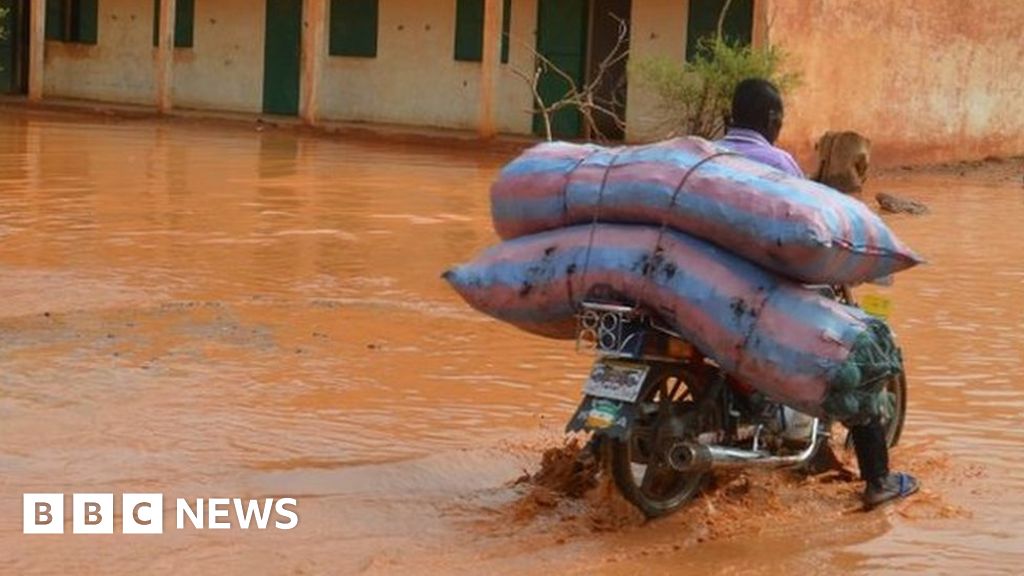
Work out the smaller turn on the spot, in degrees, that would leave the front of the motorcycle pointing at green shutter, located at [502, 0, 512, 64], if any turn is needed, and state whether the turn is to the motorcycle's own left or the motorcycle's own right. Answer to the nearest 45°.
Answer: approximately 45° to the motorcycle's own left

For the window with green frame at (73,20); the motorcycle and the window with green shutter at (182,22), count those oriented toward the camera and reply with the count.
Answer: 2

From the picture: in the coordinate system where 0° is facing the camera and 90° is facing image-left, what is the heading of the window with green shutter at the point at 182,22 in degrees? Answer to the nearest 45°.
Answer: approximately 0°

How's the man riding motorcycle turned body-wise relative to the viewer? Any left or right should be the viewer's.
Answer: facing away from the viewer and to the right of the viewer

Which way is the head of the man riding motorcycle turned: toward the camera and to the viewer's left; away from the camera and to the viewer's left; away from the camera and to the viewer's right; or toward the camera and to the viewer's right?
away from the camera and to the viewer's right

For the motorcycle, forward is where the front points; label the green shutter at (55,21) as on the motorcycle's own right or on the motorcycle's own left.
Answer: on the motorcycle's own left

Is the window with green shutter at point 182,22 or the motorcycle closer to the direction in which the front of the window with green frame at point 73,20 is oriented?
the motorcycle

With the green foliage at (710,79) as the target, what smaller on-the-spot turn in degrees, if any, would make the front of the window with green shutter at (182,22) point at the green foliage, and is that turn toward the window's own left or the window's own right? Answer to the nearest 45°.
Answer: approximately 45° to the window's own left

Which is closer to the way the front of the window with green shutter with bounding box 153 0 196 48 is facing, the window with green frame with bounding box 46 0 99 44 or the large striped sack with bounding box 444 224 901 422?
the large striped sack

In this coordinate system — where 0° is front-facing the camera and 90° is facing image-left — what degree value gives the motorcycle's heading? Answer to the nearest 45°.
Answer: approximately 225°

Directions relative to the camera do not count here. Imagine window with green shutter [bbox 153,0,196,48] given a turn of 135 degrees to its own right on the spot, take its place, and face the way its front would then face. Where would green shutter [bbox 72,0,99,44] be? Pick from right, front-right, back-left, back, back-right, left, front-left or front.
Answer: front
